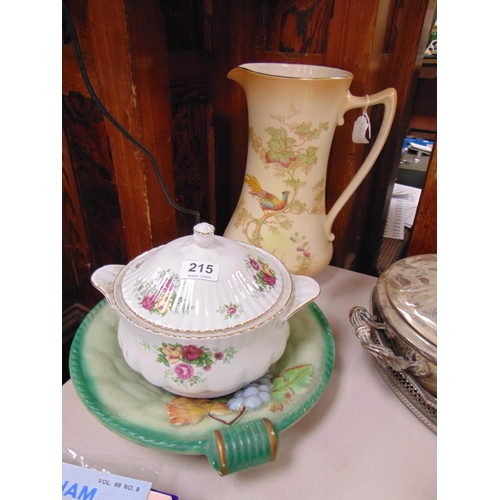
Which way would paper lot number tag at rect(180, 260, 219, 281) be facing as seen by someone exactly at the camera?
facing the viewer
